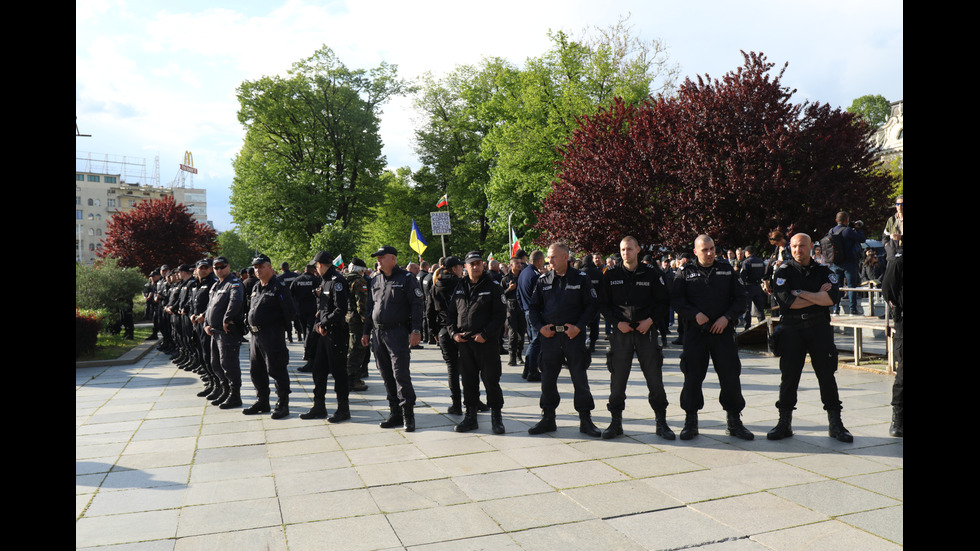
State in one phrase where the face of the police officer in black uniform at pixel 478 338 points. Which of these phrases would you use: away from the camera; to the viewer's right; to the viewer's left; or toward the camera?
toward the camera

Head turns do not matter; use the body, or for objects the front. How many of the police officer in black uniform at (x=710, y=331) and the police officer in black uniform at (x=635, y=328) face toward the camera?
2

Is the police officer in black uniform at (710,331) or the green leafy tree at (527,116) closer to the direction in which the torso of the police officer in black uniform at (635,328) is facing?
the police officer in black uniform

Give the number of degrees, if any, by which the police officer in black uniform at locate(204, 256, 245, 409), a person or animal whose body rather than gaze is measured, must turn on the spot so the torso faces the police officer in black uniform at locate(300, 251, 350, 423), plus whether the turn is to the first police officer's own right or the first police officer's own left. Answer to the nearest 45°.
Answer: approximately 90° to the first police officer's own left

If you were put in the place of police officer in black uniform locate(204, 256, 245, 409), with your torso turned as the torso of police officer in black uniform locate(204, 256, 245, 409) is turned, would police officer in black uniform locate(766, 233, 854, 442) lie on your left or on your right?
on your left

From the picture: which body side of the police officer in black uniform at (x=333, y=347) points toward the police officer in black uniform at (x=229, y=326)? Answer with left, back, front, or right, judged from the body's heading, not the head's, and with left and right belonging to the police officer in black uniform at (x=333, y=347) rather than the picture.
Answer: right

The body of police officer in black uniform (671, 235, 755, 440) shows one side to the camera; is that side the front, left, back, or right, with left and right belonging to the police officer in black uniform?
front

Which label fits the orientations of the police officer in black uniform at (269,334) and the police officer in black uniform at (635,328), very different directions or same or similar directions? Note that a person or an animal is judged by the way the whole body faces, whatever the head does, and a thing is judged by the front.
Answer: same or similar directions

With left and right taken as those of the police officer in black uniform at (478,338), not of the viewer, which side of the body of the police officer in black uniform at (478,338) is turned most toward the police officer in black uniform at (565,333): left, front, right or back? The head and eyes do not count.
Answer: left

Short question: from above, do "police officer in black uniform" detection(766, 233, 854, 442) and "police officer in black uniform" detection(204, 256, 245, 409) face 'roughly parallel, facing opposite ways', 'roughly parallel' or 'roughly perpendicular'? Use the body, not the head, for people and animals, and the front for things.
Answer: roughly parallel

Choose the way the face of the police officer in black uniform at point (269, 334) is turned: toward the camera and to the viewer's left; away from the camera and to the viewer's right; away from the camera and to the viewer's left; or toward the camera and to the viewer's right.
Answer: toward the camera and to the viewer's left

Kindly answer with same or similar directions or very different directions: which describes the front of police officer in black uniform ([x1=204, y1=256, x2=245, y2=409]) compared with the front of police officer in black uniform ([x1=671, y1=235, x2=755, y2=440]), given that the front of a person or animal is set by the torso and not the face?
same or similar directions

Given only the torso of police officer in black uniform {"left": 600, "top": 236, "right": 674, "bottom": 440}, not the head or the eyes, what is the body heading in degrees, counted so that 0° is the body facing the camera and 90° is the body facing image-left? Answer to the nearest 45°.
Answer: approximately 0°

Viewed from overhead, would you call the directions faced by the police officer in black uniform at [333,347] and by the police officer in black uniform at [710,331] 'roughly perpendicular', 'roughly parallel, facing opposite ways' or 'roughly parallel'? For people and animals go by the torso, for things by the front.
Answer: roughly parallel

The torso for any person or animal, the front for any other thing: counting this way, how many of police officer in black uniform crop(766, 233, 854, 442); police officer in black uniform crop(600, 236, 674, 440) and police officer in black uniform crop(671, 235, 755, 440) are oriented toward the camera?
3

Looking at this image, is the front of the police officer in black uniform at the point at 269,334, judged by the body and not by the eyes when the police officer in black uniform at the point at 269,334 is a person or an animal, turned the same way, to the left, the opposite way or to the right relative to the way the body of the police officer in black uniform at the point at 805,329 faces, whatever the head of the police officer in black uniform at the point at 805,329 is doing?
the same way

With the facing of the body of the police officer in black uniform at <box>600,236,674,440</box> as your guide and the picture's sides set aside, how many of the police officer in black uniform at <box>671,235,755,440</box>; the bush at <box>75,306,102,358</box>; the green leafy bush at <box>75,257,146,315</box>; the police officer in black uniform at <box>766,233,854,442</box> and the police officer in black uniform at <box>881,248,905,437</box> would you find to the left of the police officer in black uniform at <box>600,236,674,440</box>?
3

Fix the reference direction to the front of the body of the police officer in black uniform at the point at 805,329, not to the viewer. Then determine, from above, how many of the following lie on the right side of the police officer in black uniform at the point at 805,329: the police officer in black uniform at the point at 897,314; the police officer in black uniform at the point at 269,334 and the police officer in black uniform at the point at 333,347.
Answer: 2

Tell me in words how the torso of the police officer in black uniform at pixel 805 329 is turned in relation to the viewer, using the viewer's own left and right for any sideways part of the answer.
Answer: facing the viewer

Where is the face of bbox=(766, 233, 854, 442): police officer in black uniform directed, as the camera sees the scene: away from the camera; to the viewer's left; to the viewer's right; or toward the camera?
toward the camera

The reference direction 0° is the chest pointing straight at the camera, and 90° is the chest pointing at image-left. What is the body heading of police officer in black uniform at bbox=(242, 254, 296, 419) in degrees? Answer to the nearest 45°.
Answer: approximately 45°
